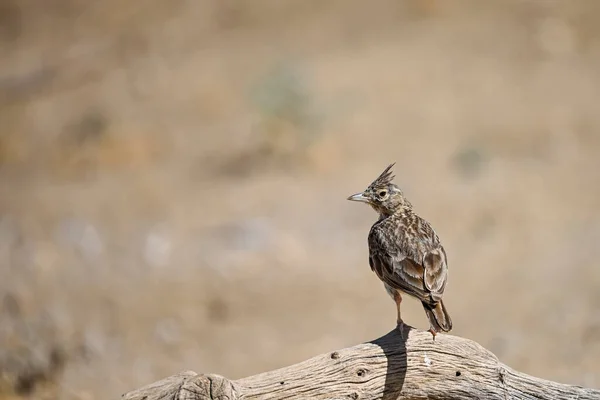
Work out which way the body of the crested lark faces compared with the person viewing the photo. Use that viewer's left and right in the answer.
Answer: facing away from the viewer and to the left of the viewer
